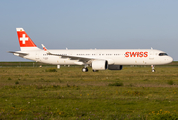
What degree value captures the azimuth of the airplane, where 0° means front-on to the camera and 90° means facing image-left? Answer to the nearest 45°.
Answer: approximately 270°
